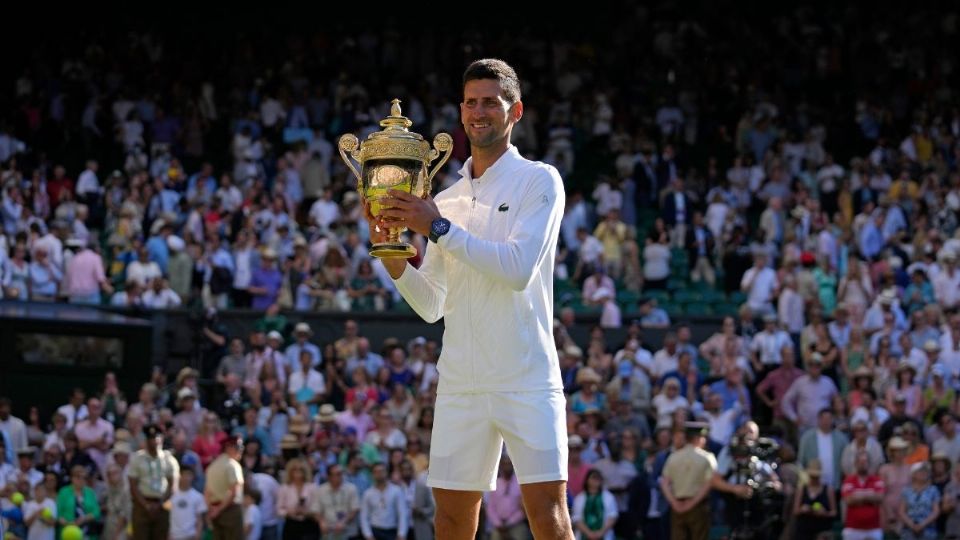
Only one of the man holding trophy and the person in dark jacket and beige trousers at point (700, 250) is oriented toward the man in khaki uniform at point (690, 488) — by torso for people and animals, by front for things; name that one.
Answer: the person in dark jacket and beige trousers

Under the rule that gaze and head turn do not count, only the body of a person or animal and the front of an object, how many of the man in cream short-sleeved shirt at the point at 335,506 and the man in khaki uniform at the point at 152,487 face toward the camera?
2

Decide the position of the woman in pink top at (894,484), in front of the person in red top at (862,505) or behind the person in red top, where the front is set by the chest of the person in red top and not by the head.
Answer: behind
